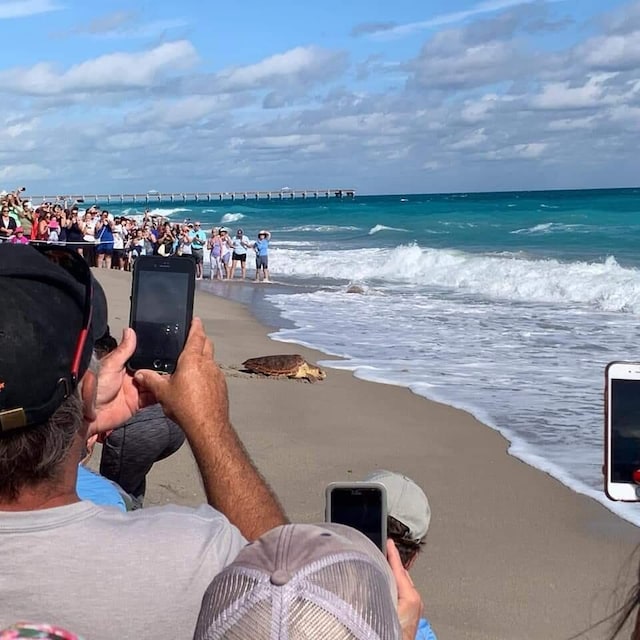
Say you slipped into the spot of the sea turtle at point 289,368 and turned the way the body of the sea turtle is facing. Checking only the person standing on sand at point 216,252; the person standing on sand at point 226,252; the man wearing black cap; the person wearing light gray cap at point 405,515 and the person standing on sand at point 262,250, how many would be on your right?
2

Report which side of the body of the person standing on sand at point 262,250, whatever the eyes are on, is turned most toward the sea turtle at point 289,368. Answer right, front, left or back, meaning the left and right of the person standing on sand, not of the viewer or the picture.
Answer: front

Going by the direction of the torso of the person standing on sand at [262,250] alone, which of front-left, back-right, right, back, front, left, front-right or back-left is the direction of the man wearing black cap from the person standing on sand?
front

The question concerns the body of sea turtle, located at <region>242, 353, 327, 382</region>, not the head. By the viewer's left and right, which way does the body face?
facing to the right of the viewer

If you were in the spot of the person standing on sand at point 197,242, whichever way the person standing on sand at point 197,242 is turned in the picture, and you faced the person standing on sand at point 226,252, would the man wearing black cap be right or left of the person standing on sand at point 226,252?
right

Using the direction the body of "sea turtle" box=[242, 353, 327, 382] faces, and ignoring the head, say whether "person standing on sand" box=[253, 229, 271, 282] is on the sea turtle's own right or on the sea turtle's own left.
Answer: on the sea turtle's own left

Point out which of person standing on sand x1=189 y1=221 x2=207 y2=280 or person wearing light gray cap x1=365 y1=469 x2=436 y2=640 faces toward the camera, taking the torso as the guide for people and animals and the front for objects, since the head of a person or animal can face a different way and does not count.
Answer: person standing on sand x1=189 y1=221 x2=207 y2=280

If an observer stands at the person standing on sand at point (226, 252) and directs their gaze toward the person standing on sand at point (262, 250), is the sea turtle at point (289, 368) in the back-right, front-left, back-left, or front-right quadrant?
front-right

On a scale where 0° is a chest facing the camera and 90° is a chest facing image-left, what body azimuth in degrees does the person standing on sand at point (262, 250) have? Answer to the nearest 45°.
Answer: approximately 0°

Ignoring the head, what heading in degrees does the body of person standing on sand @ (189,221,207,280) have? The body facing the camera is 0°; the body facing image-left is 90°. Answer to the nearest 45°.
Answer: approximately 0°

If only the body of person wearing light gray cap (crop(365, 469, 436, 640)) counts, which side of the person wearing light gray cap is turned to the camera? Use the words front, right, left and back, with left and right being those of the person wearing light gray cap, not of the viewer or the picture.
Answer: back

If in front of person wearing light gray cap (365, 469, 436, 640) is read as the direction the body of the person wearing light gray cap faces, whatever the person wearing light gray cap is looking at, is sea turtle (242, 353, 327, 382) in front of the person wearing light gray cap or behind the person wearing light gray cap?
in front

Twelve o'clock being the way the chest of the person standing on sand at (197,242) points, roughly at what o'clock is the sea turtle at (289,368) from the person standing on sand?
The sea turtle is roughly at 12 o'clock from the person standing on sand.

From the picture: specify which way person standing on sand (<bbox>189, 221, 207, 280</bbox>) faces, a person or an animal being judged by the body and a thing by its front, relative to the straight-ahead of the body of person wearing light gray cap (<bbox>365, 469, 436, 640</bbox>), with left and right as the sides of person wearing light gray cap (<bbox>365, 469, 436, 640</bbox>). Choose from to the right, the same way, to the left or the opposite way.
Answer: the opposite way

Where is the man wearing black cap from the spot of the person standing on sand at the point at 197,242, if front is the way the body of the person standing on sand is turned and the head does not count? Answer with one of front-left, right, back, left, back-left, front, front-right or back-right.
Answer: front

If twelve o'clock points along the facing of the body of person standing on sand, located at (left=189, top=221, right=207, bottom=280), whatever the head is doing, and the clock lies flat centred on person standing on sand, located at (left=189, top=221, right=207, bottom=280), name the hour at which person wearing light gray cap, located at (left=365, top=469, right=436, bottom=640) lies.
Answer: person wearing light gray cap, located at (left=365, top=469, right=436, bottom=640) is roughly at 12 o'clock from person standing on sand, located at (left=189, top=221, right=207, bottom=280).

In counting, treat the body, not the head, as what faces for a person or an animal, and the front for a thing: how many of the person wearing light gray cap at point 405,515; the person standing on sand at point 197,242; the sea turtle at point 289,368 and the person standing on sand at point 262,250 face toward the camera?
2

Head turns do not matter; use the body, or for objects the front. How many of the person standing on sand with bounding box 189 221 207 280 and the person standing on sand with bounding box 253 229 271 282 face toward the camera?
2

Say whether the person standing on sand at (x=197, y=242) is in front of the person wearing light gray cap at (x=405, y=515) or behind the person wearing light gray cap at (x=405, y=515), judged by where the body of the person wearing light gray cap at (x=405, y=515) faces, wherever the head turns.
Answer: in front
